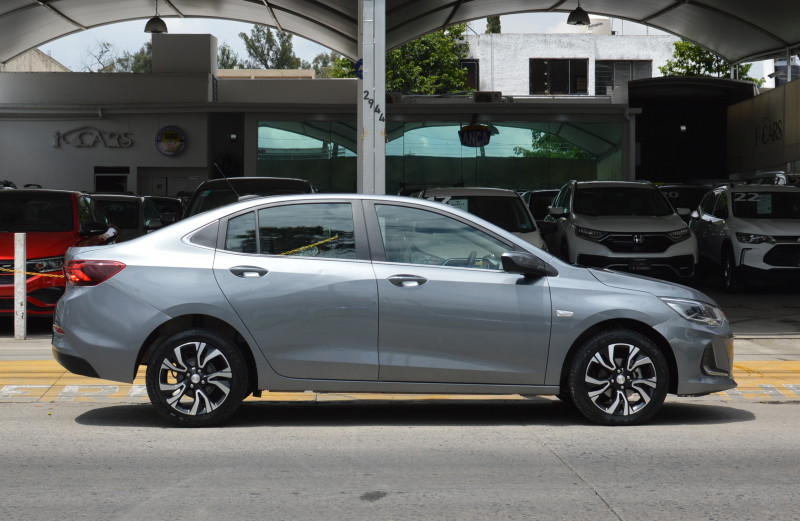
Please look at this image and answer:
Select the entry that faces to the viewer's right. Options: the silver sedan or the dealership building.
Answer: the silver sedan

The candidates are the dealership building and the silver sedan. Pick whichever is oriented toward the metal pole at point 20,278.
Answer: the dealership building

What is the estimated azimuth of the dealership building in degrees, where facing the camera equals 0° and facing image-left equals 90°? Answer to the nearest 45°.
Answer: approximately 0°

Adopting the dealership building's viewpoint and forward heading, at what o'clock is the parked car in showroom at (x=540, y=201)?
The parked car in showroom is roughly at 11 o'clock from the dealership building.

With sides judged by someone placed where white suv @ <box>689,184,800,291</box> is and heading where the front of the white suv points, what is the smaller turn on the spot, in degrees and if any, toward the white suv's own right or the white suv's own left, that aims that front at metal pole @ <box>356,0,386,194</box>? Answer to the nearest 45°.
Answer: approximately 90° to the white suv's own right

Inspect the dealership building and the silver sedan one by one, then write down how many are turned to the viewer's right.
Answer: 1

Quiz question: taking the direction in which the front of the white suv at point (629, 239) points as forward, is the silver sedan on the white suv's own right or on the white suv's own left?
on the white suv's own right

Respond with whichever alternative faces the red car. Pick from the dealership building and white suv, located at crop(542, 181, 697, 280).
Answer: the dealership building

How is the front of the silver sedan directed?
to the viewer's right

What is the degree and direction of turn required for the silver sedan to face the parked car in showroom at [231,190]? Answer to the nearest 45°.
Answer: approximately 90° to its left
